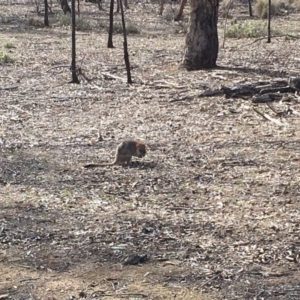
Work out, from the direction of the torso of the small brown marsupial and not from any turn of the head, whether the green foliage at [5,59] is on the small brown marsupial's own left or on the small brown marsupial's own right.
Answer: on the small brown marsupial's own left

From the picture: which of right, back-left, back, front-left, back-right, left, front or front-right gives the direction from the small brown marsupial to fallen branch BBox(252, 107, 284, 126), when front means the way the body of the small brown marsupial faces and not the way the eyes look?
front-left

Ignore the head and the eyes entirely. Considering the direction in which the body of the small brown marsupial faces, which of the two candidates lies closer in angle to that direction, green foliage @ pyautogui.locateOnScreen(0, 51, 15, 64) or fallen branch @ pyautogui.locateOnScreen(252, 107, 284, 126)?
the fallen branch

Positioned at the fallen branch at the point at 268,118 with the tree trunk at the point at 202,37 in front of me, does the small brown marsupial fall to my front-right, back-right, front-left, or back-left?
back-left

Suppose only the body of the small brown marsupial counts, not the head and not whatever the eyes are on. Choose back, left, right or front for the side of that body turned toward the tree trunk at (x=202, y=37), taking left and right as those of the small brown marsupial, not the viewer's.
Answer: left

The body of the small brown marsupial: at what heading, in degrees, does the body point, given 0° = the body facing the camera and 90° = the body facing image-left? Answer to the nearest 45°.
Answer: approximately 270°
